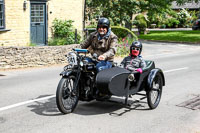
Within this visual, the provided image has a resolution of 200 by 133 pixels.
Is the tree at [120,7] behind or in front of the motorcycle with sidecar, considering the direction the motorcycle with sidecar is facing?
behind

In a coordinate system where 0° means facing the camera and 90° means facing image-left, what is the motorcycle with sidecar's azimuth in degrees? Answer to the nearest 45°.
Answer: approximately 45°

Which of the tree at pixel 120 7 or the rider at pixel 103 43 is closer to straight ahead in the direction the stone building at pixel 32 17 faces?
the rider

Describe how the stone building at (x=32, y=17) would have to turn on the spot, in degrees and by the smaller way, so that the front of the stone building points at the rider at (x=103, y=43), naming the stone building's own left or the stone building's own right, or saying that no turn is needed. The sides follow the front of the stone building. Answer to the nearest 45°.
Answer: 0° — it already faces them

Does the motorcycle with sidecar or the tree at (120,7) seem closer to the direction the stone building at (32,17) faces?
the motorcycle with sidecar

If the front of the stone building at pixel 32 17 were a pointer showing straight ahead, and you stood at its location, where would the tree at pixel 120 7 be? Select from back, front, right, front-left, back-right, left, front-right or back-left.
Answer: back-left

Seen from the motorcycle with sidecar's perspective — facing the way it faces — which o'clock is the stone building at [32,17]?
The stone building is roughly at 4 o'clock from the motorcycle with sidecar.

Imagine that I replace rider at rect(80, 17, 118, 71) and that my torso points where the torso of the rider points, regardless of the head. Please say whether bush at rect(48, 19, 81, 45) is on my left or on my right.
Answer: on my right

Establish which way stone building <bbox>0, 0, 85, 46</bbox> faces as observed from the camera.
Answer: facing the viewer

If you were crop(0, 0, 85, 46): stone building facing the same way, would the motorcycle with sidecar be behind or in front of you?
in front

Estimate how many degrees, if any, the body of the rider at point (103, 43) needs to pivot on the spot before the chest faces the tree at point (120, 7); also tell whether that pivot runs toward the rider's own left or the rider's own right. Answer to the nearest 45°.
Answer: approximately 135° to the rider's own right

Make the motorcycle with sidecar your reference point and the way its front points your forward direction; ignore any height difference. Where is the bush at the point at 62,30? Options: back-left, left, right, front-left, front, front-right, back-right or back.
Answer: back-right

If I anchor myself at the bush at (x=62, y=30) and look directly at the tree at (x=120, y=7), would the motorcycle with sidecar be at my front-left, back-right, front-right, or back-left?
back-right

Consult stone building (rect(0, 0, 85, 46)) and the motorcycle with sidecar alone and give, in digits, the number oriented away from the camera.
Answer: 0

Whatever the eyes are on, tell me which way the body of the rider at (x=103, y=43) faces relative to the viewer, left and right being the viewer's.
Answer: facing the viewer and to the left of the viewer
